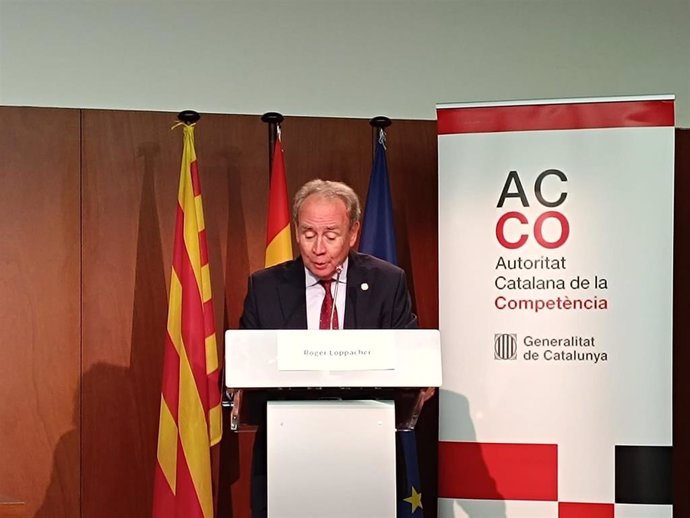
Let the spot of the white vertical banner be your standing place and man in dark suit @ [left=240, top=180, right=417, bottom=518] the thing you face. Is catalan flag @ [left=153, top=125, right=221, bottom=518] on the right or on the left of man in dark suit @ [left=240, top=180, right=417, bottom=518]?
right

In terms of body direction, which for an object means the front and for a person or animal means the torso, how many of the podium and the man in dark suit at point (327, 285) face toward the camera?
2

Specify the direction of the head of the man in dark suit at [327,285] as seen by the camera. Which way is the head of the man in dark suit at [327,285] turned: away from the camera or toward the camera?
toward the camera

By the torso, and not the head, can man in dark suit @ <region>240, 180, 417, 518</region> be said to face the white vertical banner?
no

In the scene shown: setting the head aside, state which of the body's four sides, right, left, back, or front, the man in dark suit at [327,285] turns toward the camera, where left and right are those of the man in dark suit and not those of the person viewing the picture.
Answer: front

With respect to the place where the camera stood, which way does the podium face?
facing the viewer

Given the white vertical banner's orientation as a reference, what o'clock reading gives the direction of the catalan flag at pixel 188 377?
The catalan flag is roughly at 3 o'clock from the white vertical banner.

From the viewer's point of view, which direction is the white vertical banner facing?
toward the camera

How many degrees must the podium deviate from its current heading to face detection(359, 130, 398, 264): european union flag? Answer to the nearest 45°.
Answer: approximately 180°

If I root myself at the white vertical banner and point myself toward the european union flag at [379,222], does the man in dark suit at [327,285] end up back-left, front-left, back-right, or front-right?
front-left

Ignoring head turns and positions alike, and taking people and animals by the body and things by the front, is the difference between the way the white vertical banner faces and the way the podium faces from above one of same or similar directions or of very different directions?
same or similar directions

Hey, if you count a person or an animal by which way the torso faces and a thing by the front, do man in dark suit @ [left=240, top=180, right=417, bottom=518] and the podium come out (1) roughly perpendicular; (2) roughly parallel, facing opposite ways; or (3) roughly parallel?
roughly parallel

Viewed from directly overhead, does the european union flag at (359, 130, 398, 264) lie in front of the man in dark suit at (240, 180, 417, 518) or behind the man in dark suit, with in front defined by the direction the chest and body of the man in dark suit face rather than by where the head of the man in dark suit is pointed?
behind

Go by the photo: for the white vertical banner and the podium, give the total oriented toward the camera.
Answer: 2

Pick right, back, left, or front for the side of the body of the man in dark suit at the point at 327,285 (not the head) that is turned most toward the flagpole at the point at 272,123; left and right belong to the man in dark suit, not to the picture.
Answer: back

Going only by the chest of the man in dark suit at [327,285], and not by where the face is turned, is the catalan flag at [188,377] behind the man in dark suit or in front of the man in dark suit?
behind
